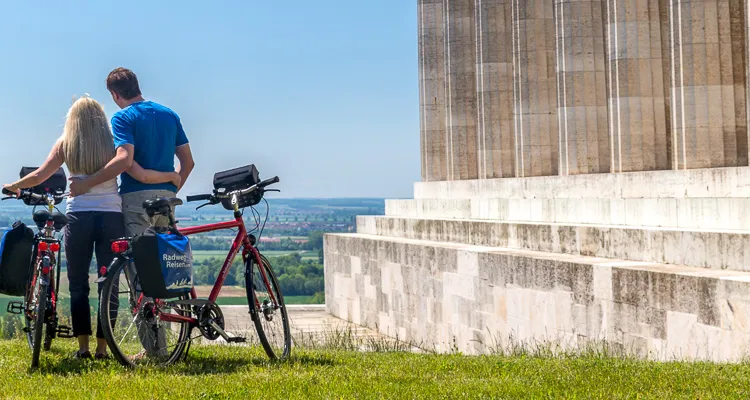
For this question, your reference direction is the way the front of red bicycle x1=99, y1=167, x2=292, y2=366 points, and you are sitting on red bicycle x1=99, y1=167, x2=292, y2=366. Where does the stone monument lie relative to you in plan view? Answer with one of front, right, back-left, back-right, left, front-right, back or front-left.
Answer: front

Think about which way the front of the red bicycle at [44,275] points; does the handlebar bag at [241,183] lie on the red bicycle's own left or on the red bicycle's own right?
on the red bicycle's own right

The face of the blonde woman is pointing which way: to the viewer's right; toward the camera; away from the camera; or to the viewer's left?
away from the camera

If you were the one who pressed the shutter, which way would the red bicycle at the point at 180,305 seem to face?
facing away from the viewer and to the right of the viewer

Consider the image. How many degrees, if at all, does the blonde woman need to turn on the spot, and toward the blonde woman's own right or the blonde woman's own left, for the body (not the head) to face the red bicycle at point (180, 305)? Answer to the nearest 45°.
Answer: approximately 135° to the blonde woman's own right

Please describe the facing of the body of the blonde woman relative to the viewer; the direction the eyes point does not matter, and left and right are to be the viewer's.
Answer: facing away from the viewer

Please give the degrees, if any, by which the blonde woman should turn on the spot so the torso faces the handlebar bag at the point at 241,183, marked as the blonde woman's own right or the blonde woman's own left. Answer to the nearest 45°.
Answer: approximately 90° to the blonde woman's own right

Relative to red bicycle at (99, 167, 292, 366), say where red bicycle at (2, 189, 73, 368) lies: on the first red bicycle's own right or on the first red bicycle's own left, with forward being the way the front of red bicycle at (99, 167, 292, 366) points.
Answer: on the first red bicycle's own left

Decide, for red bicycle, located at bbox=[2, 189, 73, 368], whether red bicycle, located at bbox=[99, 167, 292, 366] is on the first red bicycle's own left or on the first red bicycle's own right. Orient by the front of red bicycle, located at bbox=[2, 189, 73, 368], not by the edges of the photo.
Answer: on the first red bicycle's own right

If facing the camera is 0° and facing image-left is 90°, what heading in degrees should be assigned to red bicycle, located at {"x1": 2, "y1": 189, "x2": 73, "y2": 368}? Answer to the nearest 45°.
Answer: approximately 180°
